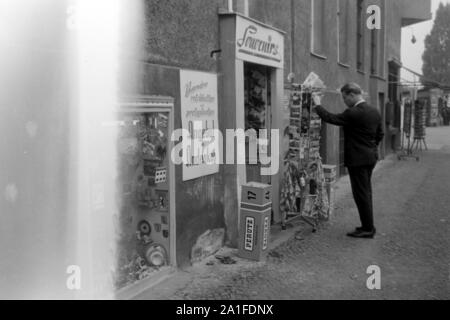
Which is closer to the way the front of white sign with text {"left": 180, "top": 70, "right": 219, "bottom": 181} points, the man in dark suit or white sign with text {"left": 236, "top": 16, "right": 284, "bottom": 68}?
the man in dark suit

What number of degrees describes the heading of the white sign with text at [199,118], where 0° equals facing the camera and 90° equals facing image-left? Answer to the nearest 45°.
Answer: approximately 315°

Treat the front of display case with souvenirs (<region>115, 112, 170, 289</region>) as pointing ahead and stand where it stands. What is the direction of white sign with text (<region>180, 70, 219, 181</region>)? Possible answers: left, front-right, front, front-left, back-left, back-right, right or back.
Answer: left

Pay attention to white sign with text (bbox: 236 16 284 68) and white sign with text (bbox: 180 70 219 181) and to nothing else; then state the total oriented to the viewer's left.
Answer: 0

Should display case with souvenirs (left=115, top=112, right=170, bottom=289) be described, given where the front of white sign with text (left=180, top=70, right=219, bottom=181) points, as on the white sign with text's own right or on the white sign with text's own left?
on the white sign with text's own right

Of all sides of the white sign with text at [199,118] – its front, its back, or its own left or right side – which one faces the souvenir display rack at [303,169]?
left

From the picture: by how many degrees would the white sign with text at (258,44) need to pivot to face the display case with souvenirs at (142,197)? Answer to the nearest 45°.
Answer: approximately 90° to its right

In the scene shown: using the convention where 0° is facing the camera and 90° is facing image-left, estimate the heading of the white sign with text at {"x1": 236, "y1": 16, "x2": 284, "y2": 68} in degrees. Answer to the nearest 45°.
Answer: approximately 315°

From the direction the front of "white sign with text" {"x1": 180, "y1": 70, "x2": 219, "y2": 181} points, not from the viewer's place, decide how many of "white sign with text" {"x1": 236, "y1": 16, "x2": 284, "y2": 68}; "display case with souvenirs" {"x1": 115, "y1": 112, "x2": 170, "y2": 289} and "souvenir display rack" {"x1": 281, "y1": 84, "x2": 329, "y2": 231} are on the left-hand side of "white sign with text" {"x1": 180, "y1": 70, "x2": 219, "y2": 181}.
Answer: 2
